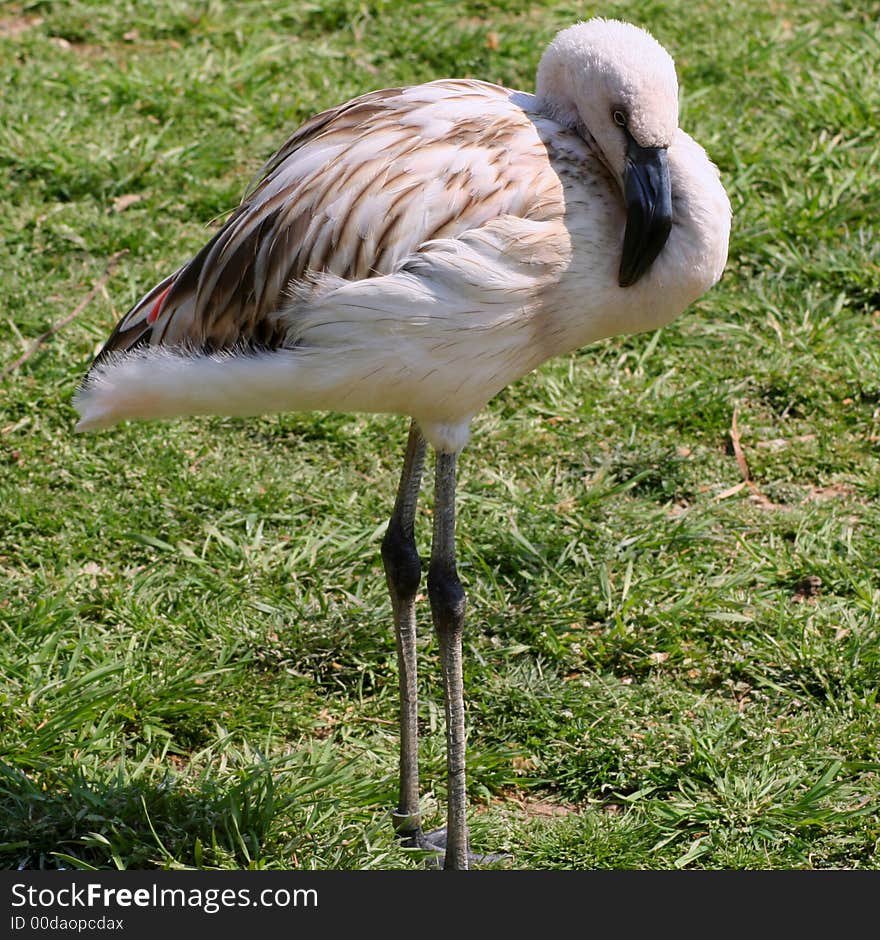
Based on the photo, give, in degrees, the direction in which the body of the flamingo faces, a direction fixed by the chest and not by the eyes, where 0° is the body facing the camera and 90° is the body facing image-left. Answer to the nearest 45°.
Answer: approximately 270°
